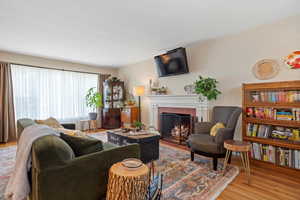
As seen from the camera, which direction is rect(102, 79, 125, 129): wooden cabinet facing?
toward the camera

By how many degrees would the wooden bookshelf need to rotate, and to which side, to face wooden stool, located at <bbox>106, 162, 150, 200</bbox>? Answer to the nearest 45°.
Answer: approximately 45° to its left

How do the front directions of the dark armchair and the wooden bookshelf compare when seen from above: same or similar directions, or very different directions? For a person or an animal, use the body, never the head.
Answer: same or similar directions

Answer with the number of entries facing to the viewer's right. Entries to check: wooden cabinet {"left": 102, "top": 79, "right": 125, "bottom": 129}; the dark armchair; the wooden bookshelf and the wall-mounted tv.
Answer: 0

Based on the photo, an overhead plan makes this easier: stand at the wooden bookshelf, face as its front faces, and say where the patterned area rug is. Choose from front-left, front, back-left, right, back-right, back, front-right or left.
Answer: front

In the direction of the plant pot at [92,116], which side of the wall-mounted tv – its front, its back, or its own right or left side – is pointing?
right

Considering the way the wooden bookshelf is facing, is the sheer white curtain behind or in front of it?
in front

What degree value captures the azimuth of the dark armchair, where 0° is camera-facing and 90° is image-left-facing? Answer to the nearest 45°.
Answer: approximately 45°

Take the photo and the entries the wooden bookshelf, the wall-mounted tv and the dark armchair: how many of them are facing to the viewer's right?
0

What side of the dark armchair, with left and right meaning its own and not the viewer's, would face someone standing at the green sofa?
front

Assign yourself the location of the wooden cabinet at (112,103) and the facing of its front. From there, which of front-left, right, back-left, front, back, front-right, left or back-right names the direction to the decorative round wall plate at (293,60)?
front-left

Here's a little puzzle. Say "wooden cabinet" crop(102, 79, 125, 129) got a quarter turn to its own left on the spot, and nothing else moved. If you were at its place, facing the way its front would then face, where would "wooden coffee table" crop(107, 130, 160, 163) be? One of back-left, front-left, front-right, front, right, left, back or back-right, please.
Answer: right

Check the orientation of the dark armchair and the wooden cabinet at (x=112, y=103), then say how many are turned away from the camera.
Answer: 0

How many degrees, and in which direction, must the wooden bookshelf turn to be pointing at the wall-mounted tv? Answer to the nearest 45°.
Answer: approximately 45° to its right

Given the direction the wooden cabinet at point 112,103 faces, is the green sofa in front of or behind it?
in front

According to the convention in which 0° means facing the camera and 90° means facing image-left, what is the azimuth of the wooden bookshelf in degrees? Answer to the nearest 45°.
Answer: approximately 45°

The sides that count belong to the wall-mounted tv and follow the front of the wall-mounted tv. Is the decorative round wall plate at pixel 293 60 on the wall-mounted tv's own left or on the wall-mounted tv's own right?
on the wall-mounted tv's own left

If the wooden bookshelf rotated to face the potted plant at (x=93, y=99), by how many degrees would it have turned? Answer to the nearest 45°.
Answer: approximately 45° to its right

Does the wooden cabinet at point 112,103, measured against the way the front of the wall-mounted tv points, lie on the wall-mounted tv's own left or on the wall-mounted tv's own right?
on the wall-mounted tv's own right
